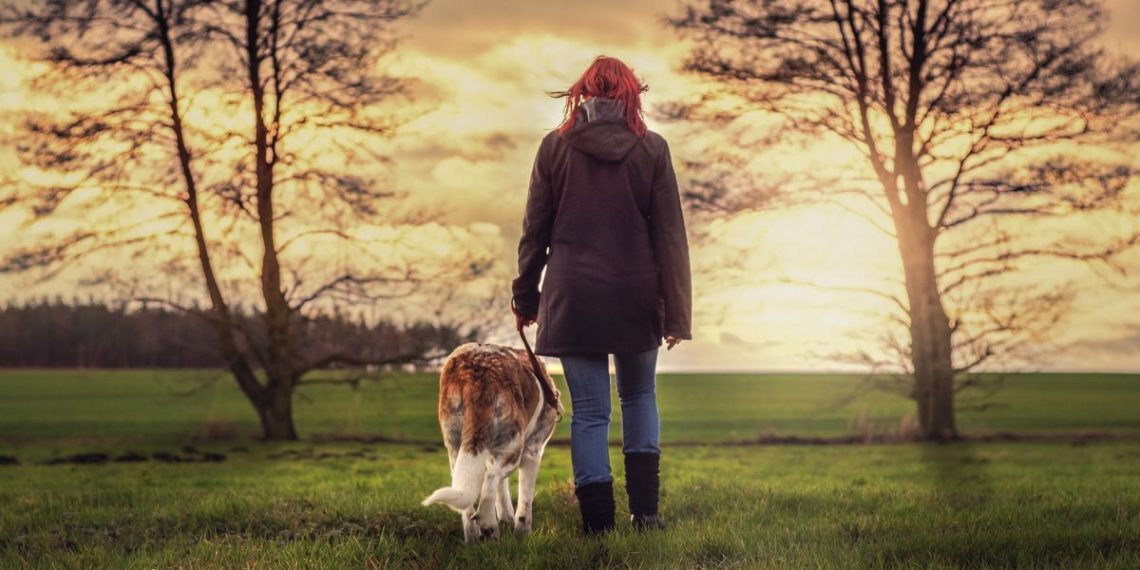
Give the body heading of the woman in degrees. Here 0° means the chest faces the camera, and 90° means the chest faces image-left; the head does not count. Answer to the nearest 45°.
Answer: approximately 180°

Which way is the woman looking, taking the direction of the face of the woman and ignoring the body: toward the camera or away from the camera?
away from the camera
